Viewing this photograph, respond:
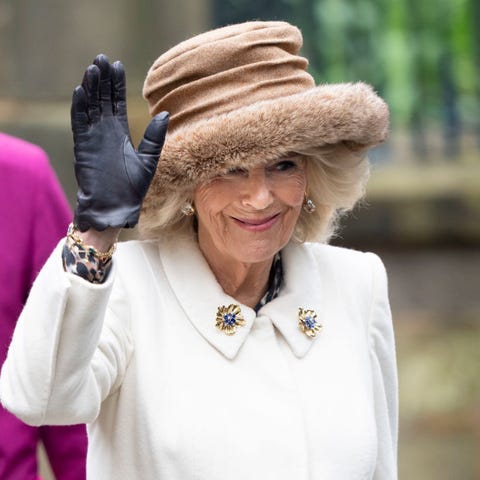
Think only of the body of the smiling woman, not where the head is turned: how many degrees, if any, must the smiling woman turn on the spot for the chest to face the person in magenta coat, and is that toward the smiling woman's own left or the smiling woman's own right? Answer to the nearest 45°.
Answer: approximately 135° to the smiling woman's own right

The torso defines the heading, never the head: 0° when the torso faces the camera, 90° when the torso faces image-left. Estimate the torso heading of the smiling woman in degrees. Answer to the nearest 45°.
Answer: approximately 0°
